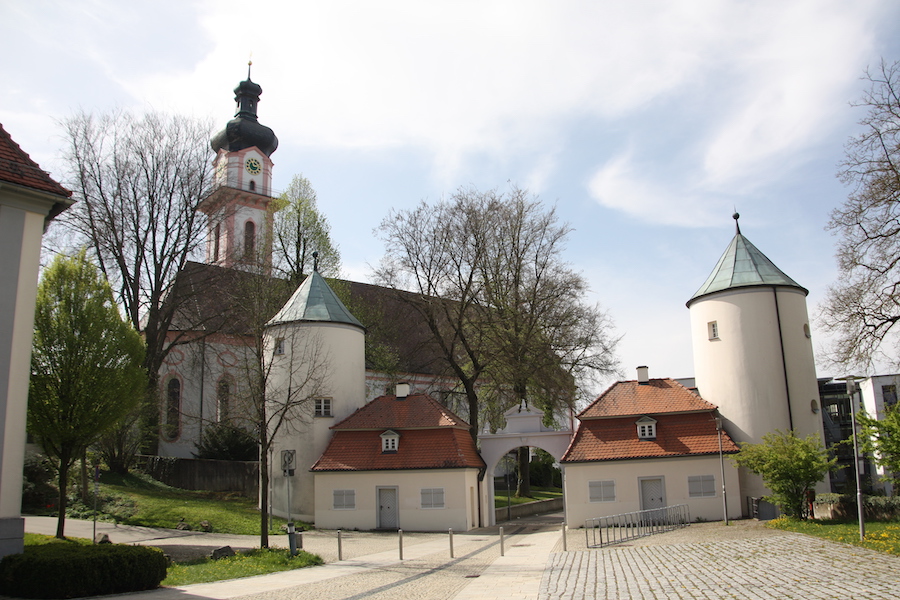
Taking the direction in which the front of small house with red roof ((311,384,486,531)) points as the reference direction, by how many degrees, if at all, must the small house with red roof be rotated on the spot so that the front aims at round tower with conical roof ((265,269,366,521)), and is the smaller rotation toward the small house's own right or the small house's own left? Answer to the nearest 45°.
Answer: approximately 135° to the small house's own right

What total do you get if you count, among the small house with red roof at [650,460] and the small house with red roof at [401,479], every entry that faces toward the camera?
2
